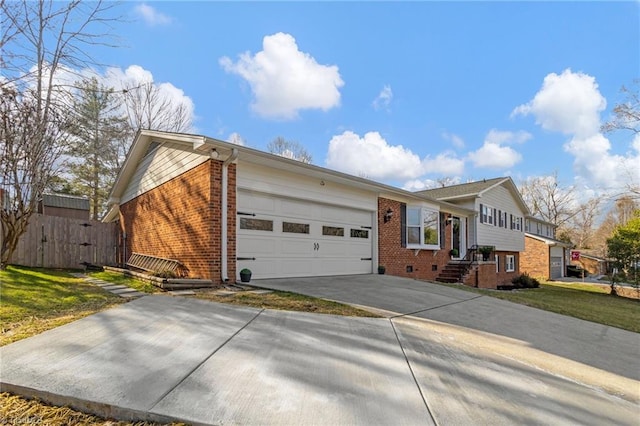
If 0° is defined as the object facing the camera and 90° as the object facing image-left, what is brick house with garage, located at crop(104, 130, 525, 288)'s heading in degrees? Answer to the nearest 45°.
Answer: approximately 315°

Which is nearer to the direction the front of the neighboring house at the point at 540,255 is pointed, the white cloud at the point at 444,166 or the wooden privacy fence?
the wooden privacy fence

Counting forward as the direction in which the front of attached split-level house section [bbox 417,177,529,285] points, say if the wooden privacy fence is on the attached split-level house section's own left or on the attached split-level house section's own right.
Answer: on the attached split-level house section's own right

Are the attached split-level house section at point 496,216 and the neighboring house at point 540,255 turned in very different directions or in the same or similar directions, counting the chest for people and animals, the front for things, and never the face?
same or similar directions

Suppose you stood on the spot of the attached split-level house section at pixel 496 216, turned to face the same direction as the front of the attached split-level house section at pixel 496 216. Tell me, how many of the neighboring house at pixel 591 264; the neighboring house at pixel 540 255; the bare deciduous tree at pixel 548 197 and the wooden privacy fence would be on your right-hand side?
1

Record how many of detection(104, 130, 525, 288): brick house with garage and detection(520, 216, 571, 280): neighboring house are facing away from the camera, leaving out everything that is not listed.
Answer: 0

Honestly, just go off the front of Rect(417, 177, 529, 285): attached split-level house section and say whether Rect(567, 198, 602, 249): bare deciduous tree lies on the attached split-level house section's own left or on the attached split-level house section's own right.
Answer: on the attached split-level house section's own left

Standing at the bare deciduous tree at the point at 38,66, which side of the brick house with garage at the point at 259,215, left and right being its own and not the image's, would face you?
right

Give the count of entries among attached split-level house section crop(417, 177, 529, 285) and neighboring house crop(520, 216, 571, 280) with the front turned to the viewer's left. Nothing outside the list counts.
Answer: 0
